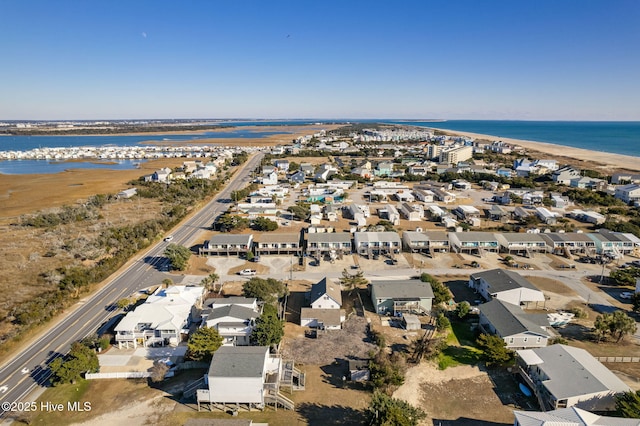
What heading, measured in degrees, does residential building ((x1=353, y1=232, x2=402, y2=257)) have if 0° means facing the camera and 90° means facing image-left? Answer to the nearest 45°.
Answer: approximately 0°

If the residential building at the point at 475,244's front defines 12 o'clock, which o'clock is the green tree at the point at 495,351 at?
The green tree is roughly at 12 o'clock from the residential building.

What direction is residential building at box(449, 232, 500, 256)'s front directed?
toward the camera

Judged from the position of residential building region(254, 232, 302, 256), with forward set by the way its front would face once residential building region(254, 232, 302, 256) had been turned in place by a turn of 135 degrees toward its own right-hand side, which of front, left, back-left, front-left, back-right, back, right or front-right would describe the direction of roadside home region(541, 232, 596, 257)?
back-right

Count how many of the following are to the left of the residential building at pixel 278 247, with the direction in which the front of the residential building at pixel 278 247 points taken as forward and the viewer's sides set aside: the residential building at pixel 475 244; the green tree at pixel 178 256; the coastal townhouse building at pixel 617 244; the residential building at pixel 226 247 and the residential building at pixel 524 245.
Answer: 3

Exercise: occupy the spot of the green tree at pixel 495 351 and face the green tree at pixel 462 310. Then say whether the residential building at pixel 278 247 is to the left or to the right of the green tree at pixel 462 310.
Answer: left

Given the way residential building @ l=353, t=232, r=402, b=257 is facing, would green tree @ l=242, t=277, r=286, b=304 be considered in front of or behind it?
in front

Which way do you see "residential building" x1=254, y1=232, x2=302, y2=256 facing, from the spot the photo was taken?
facing the viewer

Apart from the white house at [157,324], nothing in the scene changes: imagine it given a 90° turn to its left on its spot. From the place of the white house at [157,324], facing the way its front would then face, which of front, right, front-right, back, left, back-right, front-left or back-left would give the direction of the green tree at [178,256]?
left

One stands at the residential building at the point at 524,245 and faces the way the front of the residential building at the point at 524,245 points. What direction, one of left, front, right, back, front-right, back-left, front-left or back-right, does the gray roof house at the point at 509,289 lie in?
front
